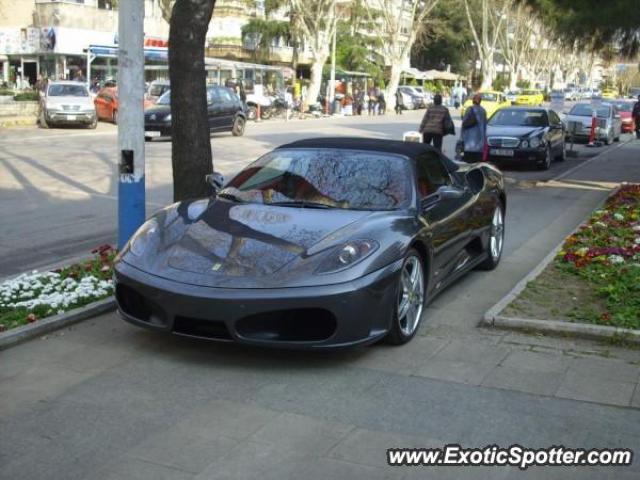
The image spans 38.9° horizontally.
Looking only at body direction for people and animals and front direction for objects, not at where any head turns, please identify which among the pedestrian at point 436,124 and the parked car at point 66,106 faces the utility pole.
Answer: the parked car

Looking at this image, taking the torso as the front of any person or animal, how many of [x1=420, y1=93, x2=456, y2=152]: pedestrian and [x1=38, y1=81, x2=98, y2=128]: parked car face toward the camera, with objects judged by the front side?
1

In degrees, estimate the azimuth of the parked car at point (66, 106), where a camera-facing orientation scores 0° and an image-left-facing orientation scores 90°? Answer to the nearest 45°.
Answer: approximately 0°

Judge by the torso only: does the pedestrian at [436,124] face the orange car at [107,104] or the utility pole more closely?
the orange car

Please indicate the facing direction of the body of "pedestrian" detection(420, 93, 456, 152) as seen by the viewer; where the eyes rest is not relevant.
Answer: away from the camera

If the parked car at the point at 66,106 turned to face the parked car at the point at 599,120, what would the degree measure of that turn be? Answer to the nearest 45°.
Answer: approximately 90° to its left

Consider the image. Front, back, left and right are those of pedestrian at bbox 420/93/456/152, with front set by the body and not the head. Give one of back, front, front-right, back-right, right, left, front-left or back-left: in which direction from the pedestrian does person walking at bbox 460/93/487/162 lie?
back-right

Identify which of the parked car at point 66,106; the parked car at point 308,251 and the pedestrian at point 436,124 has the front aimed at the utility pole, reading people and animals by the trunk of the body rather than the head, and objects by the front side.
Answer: the parked car at point 66,106

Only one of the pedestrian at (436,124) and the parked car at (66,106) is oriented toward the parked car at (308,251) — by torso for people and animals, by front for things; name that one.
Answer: the parked car at (66,106)
